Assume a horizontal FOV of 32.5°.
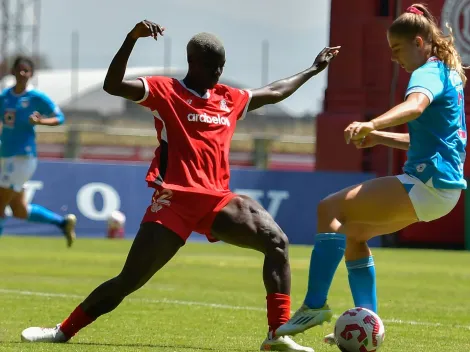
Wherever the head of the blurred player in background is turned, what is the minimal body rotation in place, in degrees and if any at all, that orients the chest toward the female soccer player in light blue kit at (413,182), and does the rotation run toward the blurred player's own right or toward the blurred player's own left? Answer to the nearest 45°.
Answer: approximately 45° to the blurred player's own left

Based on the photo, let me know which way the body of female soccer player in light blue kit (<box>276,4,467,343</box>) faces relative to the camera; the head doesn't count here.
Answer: to the viewer's left

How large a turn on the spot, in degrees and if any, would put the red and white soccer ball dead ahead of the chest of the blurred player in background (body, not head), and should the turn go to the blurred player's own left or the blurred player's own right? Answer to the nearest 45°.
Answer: approximately 45° to the blurred player's own left

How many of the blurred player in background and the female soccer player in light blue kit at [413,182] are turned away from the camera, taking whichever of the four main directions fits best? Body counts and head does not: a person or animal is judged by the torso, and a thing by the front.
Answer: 0

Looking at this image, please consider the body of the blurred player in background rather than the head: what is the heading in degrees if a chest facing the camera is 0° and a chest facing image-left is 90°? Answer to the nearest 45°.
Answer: approximately 45°

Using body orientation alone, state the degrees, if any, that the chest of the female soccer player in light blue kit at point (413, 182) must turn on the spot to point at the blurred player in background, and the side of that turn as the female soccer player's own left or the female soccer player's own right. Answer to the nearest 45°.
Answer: approximately 45° to the female soccer player's own right
